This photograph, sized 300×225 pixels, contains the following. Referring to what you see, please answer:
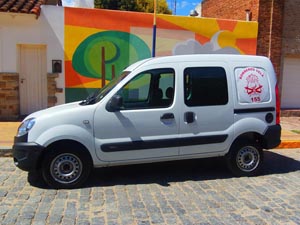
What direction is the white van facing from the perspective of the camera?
to the viewer's left

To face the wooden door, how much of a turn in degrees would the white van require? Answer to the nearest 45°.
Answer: approximately 45° to its right
